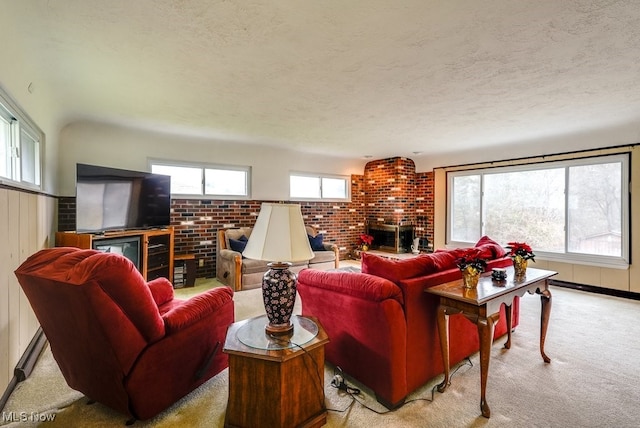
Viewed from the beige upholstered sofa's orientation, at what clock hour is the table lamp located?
The table lamp is roughly at 1 o'clock from the beige upholstered sofa.

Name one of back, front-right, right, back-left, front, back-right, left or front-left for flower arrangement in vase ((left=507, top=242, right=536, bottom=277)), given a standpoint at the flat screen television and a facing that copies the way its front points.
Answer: front

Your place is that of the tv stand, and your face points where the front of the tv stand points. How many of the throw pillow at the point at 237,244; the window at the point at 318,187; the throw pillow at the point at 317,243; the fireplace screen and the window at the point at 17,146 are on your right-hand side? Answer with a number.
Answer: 1

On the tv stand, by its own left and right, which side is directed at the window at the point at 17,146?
right

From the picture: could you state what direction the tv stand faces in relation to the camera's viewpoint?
facing the viewer and to the right of the viewer

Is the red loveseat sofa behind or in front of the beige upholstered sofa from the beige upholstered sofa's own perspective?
in front

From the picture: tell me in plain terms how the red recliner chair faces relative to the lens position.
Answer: facing away from the viewer and to the right of the viewer

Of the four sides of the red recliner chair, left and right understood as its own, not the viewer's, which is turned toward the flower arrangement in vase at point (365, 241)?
front

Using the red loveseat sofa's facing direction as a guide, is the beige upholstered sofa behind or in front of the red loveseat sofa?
in front

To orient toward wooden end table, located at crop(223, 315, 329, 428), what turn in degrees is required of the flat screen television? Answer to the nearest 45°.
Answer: approximately 45° to its right

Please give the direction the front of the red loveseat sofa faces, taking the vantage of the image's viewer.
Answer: facing away from the viewer and to the left of the viewer

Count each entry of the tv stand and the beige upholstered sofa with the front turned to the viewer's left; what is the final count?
0

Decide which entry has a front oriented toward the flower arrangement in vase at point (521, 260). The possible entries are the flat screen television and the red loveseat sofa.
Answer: the flat screen television
